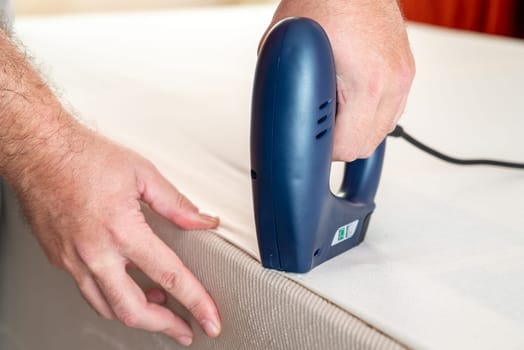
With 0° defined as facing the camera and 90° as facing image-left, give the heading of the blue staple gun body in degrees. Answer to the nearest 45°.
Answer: approximately 45°
